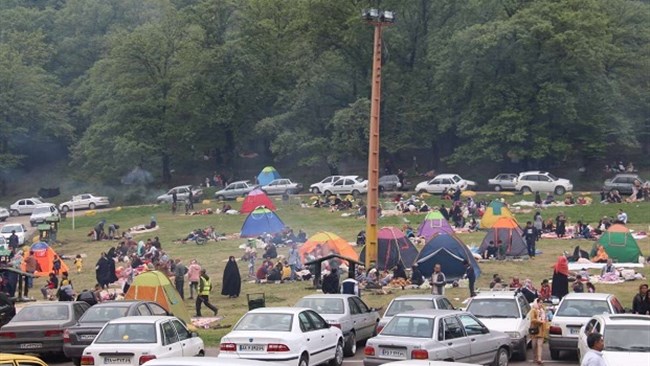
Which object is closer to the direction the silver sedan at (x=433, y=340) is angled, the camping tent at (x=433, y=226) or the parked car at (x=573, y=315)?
the parked car

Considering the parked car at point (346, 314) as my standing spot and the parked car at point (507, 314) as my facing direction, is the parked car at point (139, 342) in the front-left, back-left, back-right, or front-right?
back-right

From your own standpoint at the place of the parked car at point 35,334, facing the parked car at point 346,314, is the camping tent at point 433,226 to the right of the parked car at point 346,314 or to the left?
left
